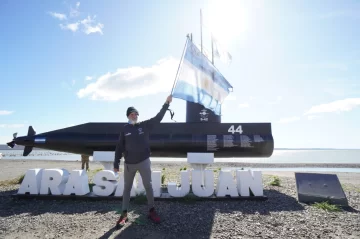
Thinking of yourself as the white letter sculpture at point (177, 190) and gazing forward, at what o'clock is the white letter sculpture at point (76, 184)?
the white letter sculpture at point (76, 184) is roughly at 3 o'clock from the white letter sculpture at point (177, 190).

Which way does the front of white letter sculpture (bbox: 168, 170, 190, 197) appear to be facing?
toward the camera

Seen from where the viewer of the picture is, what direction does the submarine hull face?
facing to the right of the viewer

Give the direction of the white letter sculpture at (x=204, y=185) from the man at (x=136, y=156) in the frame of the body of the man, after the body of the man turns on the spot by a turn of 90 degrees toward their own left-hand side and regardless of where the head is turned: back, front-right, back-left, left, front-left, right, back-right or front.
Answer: front-left

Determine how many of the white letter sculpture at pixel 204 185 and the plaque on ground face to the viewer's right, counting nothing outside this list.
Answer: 0

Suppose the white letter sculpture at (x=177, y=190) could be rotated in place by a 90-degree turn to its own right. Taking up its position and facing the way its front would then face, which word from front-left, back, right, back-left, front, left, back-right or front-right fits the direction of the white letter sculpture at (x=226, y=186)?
back

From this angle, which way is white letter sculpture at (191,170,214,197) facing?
toward the camera

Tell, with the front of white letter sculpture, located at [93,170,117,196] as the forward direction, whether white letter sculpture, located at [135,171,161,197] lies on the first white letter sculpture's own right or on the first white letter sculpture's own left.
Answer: on the first white letter sculpture's own left

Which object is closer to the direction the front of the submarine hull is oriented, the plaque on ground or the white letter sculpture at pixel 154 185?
the plaque on ground

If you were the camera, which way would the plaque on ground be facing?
facing the viewer

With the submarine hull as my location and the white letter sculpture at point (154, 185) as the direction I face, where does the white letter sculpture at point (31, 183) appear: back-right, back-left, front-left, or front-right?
front-right

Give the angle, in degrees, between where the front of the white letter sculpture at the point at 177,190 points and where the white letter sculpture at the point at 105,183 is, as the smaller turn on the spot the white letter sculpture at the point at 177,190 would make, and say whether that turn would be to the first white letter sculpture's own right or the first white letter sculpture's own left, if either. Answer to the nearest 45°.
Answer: approximately 90° to the first white letter sculpture's own right

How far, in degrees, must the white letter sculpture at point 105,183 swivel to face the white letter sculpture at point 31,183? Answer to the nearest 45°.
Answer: approximately 90° to its right

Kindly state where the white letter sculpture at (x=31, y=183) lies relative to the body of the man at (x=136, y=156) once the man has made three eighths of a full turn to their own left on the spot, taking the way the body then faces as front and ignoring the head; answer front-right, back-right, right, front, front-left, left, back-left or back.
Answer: left
